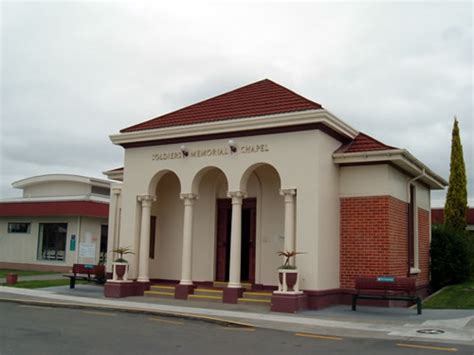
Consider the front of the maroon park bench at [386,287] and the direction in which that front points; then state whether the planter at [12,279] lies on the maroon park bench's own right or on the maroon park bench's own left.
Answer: on the maroon park bench's own right

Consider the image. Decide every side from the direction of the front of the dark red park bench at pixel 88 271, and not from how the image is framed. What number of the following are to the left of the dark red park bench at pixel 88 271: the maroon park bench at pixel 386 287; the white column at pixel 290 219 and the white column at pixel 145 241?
3

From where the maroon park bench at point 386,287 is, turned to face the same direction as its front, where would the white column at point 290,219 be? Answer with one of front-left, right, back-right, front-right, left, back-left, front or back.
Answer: right

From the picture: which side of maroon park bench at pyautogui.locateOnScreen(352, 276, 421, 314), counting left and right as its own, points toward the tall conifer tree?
back

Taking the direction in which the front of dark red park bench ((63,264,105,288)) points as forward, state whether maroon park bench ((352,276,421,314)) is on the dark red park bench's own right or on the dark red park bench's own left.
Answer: on the dark red park bench's own left

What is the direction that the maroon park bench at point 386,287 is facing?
toward the camera

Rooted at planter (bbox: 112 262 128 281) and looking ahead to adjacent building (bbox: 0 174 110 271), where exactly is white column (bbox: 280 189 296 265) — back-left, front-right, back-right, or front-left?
back-right

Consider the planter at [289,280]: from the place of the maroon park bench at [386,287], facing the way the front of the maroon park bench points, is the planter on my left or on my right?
on my right

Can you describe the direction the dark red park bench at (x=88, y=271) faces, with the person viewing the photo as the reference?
facing the viewer and to the left of the viewer

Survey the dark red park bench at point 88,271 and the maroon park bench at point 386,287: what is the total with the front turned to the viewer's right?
0

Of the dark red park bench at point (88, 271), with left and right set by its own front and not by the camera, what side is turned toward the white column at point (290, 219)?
left

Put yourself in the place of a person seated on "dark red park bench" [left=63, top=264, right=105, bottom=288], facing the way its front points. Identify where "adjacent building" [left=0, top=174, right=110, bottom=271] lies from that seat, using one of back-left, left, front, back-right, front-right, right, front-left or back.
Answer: back-right
